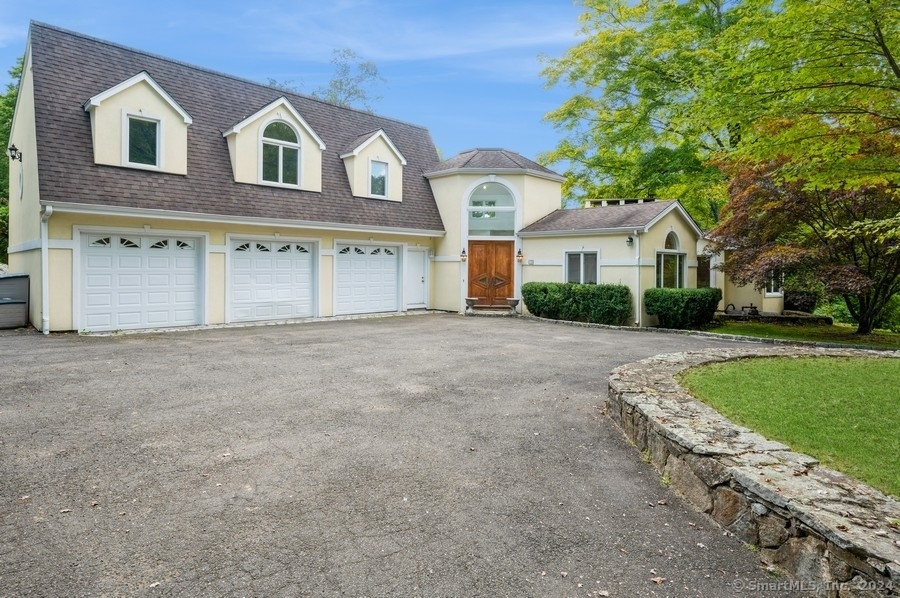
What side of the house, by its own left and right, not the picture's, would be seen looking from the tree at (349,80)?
back

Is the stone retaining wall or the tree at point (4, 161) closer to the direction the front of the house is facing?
the stone retaining wall

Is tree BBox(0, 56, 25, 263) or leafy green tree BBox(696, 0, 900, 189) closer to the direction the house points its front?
the leafy green tree

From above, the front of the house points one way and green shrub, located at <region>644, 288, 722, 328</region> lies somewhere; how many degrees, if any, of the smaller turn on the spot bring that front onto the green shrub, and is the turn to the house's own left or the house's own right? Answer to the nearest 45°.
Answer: approximately 90° to the house's own left

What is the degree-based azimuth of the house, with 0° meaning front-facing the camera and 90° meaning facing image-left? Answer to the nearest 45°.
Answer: approximately 0°

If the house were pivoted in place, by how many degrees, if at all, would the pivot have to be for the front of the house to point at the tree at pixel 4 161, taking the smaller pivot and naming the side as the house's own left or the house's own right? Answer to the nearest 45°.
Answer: approximately 135° to the house's own right

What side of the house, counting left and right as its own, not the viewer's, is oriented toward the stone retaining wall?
front

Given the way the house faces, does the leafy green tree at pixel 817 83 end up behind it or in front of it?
in front

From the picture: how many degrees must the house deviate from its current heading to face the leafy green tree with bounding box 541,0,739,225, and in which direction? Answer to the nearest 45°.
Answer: approximately 90° to its left
